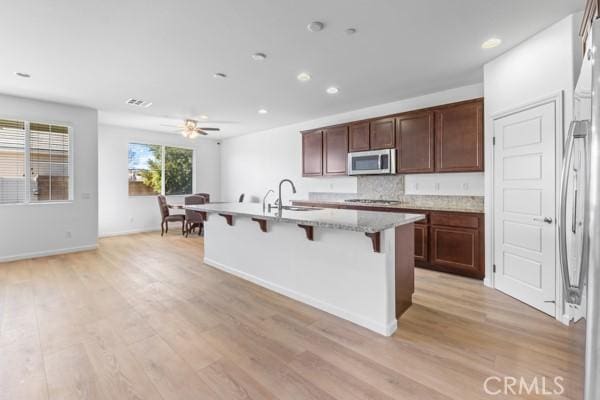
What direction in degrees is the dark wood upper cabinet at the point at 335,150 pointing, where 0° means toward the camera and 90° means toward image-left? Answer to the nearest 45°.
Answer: approximately 45°

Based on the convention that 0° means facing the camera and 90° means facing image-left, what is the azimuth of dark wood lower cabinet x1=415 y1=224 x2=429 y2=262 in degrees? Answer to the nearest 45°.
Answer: approximately 0°

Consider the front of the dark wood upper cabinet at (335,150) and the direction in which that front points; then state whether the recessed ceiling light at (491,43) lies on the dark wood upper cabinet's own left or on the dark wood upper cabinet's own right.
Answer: on the dark wood upper cabinet's own left

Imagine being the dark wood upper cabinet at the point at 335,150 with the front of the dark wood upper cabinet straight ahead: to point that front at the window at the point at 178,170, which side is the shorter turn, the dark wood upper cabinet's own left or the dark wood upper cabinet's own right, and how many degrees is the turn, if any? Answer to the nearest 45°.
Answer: approximately 90° to the dark wood upper cabinet's own right

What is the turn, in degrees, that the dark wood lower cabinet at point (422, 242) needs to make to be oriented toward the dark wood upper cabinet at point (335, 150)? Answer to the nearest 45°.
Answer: approximately 135° to its right

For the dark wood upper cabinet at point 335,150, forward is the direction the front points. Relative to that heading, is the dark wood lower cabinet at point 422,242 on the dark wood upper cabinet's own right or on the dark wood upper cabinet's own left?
on the dark wood upper cabinet's own left

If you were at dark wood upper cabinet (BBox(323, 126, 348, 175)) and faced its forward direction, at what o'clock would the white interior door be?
The white interior door is roughly at 9 o'clock from the dark wood upper cabinet.

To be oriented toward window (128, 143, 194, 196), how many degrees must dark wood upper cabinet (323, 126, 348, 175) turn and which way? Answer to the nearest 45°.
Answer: approximately 45° to its right

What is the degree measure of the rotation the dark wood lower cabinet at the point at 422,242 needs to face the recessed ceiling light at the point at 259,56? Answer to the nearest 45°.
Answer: approximately 45° to its right
